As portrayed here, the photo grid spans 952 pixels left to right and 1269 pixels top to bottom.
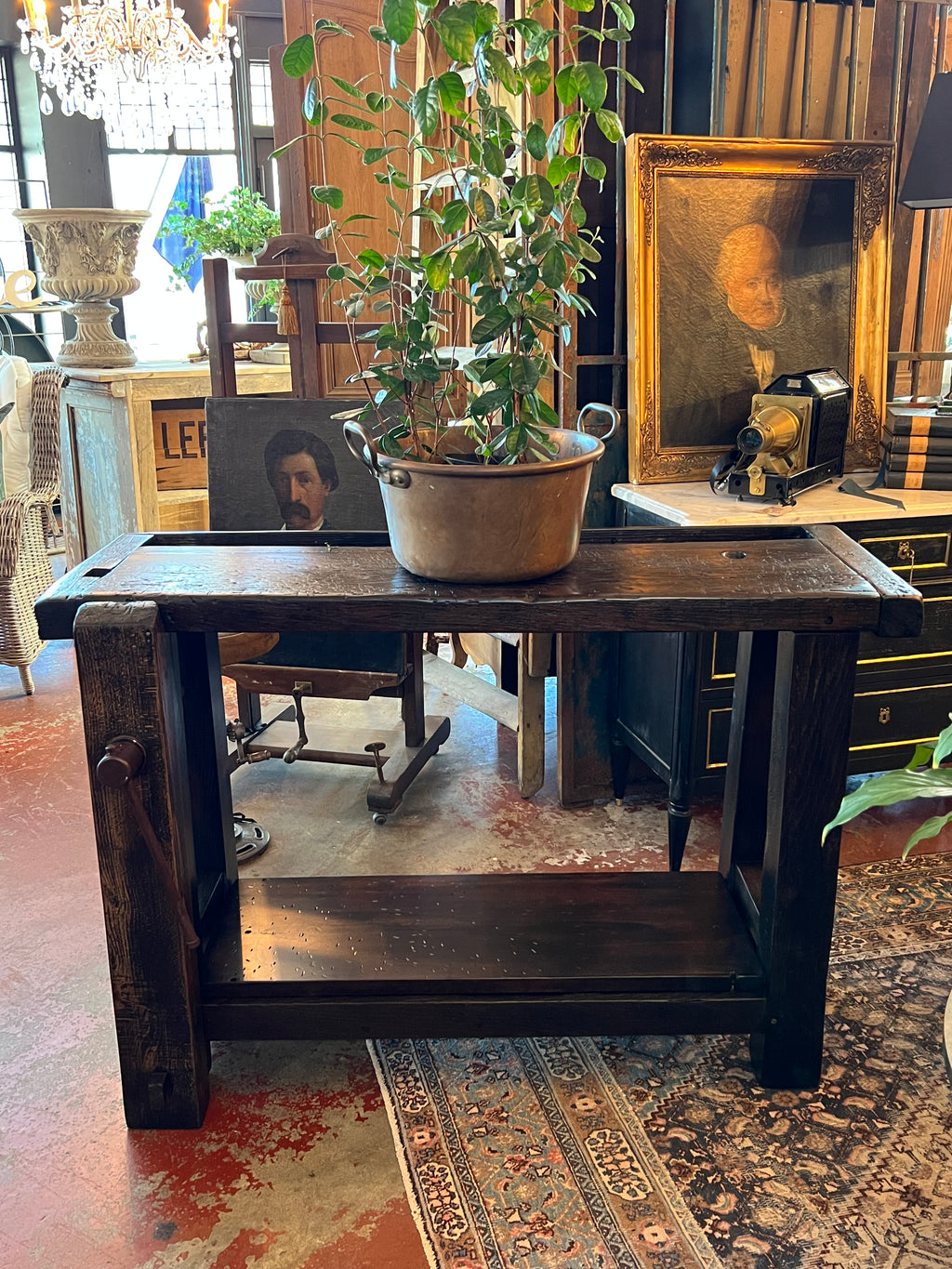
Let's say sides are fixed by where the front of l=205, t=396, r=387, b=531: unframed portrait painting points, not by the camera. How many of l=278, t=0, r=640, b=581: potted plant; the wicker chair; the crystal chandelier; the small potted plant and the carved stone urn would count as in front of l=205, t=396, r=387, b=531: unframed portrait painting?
1

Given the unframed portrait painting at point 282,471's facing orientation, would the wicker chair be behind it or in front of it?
behind

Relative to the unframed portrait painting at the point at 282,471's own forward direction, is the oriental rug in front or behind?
in front

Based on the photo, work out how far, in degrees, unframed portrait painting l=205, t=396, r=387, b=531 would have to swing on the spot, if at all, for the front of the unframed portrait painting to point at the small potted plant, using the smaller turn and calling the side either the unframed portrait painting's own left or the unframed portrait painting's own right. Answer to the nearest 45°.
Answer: approximately 180°

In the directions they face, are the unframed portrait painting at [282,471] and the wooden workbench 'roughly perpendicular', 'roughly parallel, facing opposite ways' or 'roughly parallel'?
roughly parallel

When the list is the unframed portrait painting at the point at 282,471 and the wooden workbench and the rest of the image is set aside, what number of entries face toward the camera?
2

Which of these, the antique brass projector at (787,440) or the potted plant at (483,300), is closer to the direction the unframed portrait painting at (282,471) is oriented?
the potted plant

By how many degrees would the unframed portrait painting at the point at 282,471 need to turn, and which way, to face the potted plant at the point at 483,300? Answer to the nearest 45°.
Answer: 0° — it already faces it

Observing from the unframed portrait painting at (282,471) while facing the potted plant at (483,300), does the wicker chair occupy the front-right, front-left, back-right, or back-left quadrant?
back-right

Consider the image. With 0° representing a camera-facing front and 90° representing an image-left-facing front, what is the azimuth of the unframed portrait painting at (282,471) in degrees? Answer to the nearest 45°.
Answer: approximately 0°

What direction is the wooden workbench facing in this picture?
toward the camera

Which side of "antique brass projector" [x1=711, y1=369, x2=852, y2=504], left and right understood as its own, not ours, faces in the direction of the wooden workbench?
front

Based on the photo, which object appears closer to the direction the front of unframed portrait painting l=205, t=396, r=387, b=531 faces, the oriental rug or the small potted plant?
the oriental rug

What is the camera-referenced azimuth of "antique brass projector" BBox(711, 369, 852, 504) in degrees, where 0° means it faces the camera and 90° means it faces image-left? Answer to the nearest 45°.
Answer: approximately 45°

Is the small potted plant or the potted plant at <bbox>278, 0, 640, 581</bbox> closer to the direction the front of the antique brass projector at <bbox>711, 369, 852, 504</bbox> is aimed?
the potted plant
